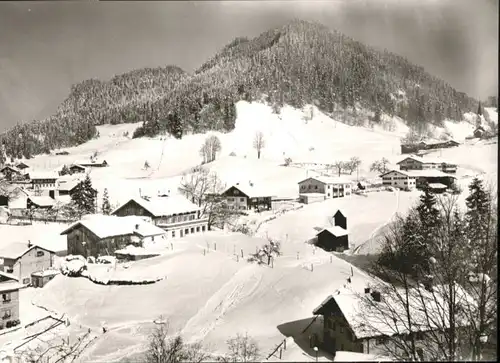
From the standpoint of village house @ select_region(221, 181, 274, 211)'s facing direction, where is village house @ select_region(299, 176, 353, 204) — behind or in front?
behind

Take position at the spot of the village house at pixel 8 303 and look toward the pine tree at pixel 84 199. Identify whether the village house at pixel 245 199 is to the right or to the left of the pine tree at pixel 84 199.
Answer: right

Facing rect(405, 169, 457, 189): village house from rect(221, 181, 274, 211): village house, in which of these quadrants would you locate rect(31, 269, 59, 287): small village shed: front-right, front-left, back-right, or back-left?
back-right

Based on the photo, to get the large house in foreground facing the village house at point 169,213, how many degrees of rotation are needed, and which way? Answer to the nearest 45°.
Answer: approximately 90° to its right

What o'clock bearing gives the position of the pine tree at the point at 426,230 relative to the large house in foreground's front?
The pine tree is roughly at 5 o'clock from the large house in foreground.

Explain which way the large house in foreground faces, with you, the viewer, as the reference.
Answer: facing the viewer and to the left of the viewer

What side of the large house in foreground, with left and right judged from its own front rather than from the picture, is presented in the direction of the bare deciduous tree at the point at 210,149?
right

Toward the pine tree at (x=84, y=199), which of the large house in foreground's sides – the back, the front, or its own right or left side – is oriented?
right

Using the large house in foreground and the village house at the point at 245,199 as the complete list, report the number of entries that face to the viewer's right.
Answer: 0

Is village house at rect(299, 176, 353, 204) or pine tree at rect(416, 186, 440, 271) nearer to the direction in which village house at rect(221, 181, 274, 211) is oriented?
the pine tree

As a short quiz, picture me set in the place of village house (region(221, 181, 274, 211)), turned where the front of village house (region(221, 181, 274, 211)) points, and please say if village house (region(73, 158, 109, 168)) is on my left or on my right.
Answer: on my right

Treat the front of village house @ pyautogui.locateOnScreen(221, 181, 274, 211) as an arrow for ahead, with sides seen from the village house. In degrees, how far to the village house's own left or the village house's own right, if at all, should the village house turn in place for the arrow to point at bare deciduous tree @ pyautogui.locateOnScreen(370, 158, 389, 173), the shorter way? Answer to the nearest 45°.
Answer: approximately 180°

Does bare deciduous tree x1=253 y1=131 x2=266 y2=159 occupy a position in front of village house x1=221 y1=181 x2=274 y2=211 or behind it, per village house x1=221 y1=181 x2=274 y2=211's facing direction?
behind

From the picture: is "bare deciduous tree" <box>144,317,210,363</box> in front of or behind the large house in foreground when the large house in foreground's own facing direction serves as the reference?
in front

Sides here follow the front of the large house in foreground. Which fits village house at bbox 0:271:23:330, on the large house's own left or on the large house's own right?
on the large house's own right
